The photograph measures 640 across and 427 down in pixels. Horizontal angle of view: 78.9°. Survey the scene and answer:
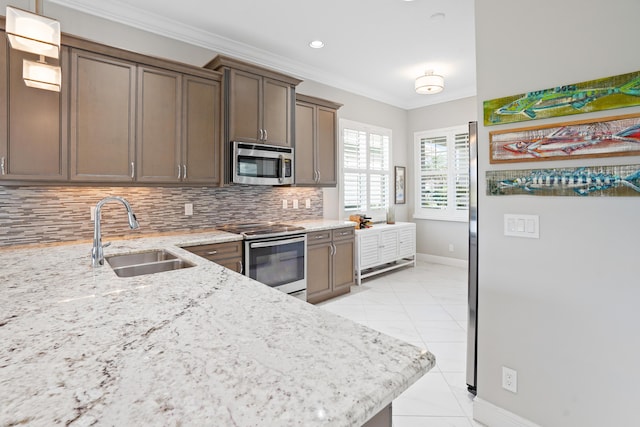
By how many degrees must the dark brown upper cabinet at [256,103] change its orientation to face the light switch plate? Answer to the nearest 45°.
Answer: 0° — it already faces it

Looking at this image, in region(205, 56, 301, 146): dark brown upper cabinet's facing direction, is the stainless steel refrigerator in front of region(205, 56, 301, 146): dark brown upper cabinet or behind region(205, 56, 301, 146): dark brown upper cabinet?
in front

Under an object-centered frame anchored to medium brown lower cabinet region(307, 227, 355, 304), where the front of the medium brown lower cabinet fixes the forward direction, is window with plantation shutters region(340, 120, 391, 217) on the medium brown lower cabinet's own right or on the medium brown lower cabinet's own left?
on the medium brown lower cabinet's own left

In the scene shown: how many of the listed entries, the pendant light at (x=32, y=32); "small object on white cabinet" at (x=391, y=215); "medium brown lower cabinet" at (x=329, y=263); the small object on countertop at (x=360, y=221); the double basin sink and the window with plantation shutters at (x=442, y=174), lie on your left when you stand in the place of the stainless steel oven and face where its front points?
4

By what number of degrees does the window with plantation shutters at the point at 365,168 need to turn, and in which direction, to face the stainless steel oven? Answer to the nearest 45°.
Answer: approximately 45° to its right

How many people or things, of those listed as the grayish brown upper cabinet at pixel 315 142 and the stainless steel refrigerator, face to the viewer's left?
1

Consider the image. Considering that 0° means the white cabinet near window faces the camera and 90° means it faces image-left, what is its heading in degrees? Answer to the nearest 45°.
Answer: approximately 315°

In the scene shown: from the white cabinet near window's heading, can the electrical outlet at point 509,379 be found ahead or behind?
ahead

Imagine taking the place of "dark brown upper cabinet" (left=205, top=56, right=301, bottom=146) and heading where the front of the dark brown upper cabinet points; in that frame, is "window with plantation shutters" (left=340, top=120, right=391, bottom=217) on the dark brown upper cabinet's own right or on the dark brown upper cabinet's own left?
on the dark brown upper cabinet's own left

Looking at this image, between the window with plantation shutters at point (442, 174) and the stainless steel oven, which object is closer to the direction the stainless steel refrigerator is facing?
the stainless steel oven

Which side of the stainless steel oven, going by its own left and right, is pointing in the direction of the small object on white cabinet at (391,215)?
left

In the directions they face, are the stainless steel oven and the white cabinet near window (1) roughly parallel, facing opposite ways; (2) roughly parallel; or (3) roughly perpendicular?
roughly parallel

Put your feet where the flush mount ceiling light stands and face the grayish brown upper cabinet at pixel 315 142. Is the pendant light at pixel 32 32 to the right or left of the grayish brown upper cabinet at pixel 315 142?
left

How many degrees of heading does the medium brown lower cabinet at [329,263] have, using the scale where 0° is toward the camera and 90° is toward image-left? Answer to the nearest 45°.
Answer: approximately 315°

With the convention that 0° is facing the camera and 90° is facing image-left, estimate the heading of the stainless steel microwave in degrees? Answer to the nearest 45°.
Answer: approximately 315°
